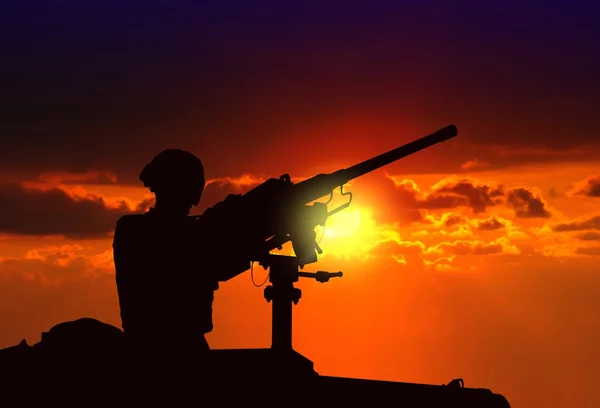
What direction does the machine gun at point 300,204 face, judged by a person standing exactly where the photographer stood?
facing to the right of the viewer

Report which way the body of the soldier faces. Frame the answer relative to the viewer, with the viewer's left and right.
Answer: facing away from the viewer and to the right of the viewer

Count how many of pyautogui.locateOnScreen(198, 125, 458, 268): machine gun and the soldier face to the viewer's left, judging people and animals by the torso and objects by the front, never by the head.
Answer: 0
